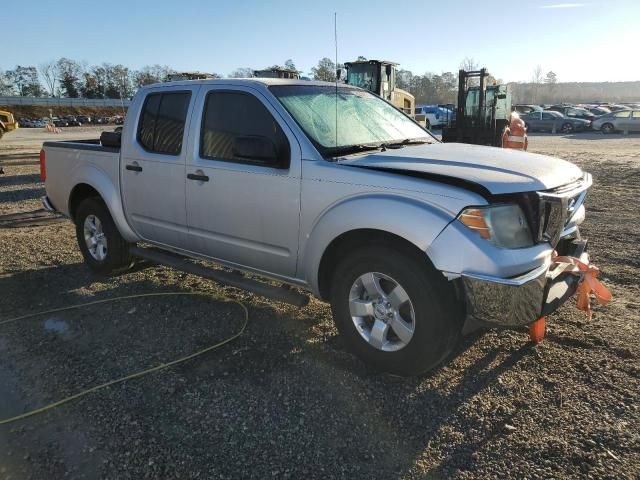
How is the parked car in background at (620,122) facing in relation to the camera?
to the viewer's left

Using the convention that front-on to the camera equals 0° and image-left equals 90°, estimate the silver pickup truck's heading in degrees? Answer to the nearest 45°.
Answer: approximately 315°

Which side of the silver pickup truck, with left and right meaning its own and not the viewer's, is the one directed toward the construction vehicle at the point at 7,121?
back

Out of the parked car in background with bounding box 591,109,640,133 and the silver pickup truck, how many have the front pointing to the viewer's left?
1

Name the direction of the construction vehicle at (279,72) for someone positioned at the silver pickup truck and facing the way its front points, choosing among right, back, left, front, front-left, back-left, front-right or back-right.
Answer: back-left

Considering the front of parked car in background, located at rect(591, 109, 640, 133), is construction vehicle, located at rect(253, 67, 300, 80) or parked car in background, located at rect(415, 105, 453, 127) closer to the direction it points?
the parked car in background

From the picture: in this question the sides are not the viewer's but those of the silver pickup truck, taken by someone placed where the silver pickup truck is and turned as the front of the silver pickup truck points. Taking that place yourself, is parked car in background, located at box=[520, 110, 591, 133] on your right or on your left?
on your left

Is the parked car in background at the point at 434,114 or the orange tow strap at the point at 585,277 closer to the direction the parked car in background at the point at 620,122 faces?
the parked car in background
